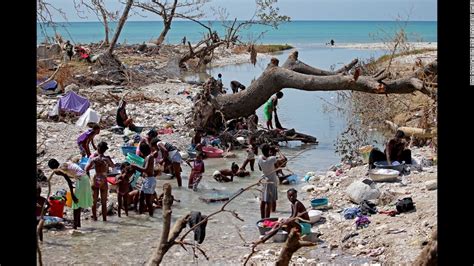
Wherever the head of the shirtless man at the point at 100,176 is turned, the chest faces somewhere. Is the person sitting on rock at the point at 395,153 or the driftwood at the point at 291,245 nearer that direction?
the person sitting on rock

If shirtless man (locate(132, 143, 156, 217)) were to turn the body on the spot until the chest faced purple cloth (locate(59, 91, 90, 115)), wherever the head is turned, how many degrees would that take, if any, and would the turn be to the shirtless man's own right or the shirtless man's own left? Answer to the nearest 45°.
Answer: approximately 90° to the shirtless man's own right

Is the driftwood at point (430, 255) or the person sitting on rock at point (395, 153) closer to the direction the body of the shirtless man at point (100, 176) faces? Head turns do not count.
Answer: the person sitting on rock

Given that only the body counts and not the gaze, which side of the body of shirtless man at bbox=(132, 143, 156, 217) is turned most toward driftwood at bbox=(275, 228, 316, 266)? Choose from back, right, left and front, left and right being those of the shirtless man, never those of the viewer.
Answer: left

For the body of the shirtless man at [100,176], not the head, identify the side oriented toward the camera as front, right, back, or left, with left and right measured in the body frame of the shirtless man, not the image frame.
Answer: back

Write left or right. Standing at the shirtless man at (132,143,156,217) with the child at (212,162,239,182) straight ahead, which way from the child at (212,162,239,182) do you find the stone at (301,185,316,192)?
right

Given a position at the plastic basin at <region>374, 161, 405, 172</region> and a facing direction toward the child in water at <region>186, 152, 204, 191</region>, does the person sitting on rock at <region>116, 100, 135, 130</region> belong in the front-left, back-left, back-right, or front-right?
front-right

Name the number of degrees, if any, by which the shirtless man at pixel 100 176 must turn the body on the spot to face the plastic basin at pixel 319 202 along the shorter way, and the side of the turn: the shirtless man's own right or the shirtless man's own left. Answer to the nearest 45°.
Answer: approximately 90° to the shirtless man's own right

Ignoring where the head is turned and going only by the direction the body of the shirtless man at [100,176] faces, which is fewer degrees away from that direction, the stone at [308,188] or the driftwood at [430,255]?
the stone
